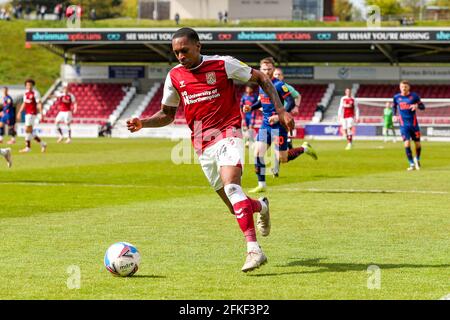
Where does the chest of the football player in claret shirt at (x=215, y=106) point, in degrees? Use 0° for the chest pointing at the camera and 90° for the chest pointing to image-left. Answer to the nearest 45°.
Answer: approximately 45°

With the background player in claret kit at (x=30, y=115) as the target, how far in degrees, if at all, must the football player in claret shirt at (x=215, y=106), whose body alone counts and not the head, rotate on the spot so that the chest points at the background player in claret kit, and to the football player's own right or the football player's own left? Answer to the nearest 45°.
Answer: approximately 135° to the football player's own right

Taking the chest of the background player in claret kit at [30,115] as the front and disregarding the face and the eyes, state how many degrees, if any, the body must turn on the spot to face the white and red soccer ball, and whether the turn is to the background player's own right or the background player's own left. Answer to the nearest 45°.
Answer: approximately 45° to the background player's own left

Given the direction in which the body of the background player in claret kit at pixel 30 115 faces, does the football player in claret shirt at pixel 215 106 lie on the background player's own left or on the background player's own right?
on the background player's own left

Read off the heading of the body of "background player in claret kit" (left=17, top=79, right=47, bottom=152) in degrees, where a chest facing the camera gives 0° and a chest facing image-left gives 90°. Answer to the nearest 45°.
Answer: approximately 45°
